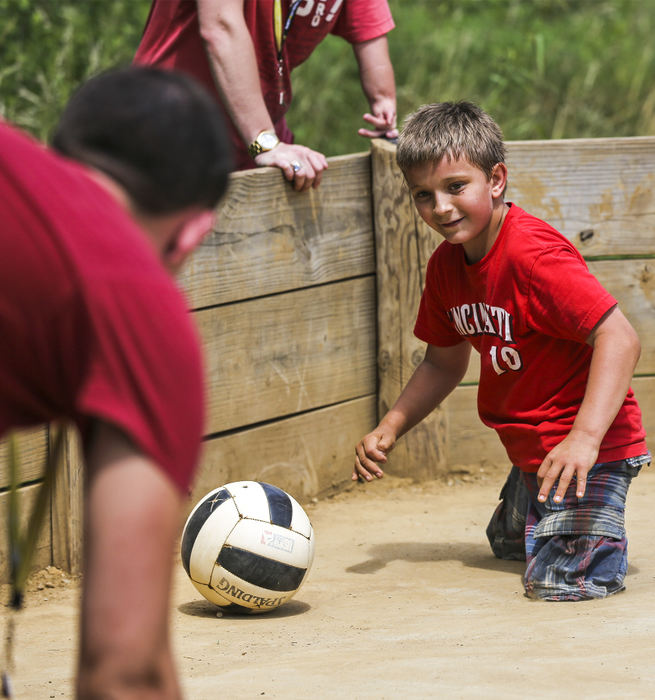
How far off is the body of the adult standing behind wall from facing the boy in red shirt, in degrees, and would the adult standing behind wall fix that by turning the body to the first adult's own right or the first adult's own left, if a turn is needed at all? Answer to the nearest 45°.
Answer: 0° — they already face them

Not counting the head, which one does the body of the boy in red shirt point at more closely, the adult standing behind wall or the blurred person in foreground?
the blurred person in foreground

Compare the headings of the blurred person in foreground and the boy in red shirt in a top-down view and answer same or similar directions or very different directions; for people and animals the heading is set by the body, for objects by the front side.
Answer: very different directions

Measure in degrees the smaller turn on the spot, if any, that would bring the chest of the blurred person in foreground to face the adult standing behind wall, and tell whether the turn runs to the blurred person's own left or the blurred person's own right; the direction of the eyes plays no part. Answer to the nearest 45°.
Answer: approximately 45° to the blurred person's own left

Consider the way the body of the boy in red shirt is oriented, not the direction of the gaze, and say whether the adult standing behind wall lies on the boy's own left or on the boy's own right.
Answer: on the boy's own right

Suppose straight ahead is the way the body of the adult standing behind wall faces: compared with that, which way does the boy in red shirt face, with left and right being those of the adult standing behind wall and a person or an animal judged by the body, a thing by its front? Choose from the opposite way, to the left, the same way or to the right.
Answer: to the right

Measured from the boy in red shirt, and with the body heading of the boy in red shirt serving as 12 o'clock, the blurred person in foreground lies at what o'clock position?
The blurred person in foreground is roughly at 11 o'clock from the boy in red shirt.

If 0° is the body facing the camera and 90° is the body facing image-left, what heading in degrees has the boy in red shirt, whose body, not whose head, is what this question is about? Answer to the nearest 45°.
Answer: approximately 45°

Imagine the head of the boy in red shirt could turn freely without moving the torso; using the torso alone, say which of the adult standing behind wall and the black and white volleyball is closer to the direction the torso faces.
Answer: the black and white volleyball

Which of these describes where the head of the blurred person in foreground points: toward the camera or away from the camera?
away from the camera
